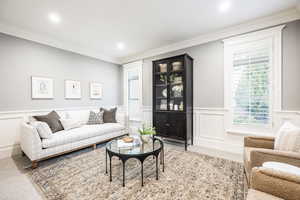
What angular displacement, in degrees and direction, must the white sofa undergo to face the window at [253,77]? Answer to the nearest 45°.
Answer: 0° — it already faces it

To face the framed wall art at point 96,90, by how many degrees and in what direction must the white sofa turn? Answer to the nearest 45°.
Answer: approximately 90° to its left

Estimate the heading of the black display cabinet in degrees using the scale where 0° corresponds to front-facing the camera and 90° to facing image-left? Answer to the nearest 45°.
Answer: approximately 45°

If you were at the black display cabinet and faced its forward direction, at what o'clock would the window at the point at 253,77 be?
The window is roughly at 8 o'clock from the black display cabinet.

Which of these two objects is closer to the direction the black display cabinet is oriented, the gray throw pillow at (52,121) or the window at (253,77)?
the gray throw pillow

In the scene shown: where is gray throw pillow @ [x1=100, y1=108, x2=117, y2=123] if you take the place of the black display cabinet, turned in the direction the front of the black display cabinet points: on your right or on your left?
on your right

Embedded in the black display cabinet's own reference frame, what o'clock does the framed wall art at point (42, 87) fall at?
The framed wall art is roughly at 1 o'clock from the black display cabinet.

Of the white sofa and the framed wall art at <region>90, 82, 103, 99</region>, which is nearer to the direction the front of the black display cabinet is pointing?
the white sofa

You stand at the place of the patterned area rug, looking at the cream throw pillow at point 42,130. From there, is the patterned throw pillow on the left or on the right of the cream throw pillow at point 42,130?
right

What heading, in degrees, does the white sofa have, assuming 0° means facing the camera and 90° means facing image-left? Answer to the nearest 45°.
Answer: approximately 315°
